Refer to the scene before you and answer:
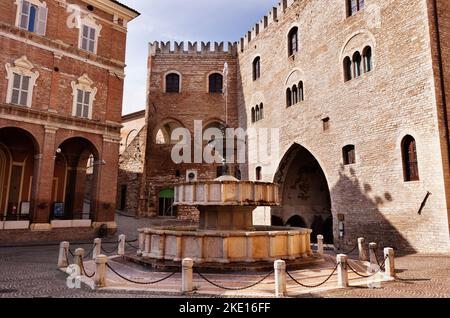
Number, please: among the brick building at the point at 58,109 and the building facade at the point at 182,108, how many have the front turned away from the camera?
0

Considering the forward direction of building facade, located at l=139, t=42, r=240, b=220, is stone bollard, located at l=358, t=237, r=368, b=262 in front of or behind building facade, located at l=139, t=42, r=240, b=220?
in front

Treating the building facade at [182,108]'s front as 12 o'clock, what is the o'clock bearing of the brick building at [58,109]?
The brick building is roughly at 1 o'clock from the building facade.

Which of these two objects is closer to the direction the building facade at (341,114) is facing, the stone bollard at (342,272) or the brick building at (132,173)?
the stone bollard

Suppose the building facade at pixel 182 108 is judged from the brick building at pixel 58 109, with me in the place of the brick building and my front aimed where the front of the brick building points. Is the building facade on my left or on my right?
on my left

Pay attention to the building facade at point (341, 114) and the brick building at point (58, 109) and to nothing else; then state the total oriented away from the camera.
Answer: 0

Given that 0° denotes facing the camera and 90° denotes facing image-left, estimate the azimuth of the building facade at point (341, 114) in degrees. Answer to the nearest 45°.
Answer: approximately 45°

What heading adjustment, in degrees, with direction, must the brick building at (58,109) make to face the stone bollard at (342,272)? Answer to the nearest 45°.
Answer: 0° — it already faces it

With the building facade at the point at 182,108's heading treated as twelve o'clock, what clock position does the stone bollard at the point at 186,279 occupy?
The stone bollard is roughly at 12 o'clock from the building facade.

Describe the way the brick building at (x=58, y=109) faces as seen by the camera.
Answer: facing the viewer and to the right of the viewer

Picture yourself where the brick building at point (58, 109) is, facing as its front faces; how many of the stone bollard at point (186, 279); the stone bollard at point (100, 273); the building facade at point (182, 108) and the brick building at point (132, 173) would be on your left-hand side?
2

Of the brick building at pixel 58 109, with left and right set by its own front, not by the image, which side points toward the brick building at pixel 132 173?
left

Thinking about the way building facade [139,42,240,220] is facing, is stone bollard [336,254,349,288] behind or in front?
in front
